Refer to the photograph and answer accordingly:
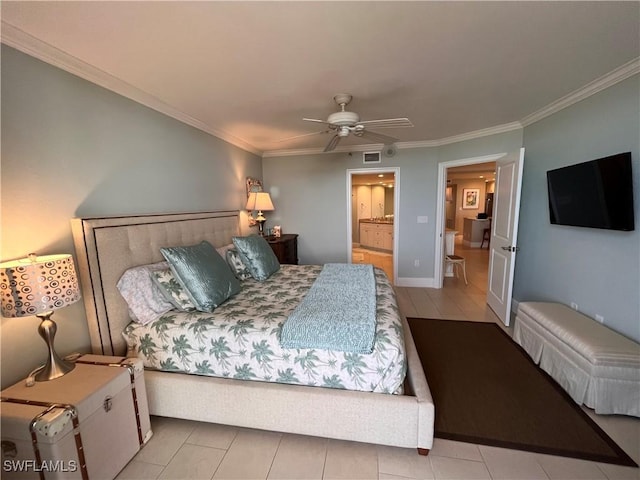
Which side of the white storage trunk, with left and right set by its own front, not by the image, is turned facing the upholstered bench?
front

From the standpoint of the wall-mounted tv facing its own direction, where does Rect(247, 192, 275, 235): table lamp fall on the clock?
The table lamp is roughly at 1 o'clock from the wall-mounted tv.

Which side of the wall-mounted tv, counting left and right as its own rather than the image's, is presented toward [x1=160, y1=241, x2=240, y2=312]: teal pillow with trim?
front

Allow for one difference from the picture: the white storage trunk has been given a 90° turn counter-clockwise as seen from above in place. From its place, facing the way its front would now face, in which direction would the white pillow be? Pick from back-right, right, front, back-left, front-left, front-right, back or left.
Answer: front

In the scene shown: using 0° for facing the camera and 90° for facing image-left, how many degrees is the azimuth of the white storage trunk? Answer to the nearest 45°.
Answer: approximately 315°

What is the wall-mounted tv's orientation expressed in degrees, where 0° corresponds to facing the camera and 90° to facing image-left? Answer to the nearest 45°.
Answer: approximately 45°

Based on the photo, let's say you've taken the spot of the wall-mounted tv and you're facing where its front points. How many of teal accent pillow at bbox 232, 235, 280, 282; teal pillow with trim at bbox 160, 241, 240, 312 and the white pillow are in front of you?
3

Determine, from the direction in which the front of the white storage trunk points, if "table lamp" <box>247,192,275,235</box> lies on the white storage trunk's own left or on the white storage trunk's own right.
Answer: on the white storage trunk's own left

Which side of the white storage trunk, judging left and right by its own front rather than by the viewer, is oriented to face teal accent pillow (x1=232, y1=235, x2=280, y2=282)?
left

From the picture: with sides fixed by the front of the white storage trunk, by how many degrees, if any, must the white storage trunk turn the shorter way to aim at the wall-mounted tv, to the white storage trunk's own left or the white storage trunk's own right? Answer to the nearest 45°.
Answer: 0° — it already faces it

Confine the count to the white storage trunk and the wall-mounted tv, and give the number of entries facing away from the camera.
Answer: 0

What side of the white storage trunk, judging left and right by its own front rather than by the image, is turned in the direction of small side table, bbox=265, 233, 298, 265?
left

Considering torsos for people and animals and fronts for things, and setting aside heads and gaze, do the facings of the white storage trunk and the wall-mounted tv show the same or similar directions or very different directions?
very different directions

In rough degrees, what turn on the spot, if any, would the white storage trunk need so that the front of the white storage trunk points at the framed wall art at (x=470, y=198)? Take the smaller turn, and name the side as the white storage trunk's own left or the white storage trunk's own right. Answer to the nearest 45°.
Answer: approximately 45° to the white storage trunk's own left
